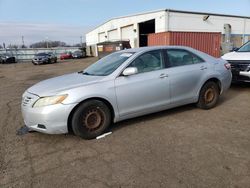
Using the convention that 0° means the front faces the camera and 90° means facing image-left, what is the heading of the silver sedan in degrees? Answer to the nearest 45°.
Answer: approximately 45°

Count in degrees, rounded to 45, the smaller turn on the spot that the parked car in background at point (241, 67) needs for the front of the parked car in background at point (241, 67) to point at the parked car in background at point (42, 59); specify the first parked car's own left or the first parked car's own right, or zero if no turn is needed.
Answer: approximately 90° to the first parked car's own right

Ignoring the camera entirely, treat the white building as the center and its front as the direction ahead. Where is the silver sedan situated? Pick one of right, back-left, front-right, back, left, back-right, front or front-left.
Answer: front-left

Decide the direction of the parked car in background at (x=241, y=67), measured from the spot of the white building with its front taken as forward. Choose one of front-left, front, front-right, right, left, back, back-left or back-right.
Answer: front-left

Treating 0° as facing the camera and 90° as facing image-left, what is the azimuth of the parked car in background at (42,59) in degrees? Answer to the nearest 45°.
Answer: approximately 45°

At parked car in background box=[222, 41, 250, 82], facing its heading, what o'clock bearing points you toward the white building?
The white building is roughly at 4 o'clock from the parked car in background.

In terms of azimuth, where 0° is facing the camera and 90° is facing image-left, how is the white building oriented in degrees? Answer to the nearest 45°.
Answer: approximately 45°

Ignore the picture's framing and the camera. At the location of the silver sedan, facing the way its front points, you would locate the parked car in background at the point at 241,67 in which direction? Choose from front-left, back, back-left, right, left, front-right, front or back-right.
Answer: back

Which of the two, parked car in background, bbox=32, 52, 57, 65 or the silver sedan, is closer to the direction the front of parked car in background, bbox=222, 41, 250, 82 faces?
the silver sedan

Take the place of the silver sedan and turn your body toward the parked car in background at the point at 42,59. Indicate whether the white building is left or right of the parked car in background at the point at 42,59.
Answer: right

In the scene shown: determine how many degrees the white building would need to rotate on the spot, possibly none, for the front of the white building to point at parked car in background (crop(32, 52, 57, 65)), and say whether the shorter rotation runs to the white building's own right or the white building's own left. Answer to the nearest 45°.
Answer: approximately 45° to the white building's own right
